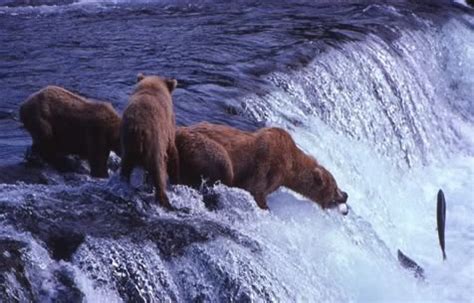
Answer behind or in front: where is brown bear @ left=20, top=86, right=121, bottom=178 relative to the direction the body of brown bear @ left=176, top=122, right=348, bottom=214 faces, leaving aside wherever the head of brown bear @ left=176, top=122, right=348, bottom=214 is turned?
behind

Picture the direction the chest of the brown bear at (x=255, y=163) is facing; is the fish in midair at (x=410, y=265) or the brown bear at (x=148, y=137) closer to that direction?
the fish in midair

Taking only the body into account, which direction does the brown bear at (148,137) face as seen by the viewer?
away from the camera

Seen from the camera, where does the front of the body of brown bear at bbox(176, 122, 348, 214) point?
to the viewer's right
